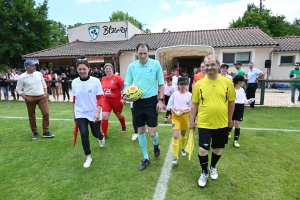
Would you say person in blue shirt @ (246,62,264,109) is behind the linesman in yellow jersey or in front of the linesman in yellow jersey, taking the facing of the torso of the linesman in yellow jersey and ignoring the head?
behind

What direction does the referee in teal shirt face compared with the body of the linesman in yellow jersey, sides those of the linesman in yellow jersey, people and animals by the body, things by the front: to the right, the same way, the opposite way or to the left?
the same way

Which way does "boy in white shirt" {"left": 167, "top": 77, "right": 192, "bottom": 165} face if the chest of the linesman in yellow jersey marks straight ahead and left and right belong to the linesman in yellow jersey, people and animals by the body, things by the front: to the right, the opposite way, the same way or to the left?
the same way

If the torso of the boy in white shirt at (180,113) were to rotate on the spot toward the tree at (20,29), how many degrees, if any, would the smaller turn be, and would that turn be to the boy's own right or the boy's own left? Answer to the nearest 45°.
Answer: approximately 135° to the boy's own right

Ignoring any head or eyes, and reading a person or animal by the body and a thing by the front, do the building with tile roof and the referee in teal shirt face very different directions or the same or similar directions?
same or similar directions

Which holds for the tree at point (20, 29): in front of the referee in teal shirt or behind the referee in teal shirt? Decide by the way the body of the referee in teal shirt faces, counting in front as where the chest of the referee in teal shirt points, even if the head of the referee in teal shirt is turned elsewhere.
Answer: behind

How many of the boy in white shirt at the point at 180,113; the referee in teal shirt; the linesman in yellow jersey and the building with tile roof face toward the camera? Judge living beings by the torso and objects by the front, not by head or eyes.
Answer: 4

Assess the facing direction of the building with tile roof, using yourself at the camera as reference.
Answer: facing the viewer

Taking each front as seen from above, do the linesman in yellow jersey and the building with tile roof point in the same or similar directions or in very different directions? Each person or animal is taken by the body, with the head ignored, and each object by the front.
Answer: same or similar directions

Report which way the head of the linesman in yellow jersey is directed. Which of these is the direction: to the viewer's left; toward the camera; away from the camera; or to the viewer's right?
toward the camera

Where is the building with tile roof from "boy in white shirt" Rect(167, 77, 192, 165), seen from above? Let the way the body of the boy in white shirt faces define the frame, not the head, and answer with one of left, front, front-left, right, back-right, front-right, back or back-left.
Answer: back

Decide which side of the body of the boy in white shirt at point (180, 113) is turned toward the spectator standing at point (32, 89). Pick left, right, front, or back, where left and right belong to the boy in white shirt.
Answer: right

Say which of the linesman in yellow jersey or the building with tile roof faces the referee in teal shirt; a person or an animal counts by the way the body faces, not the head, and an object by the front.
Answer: the building with tile roof

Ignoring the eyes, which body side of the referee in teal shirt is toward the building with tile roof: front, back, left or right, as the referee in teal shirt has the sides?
back

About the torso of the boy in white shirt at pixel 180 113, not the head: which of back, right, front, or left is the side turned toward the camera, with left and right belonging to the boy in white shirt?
front
